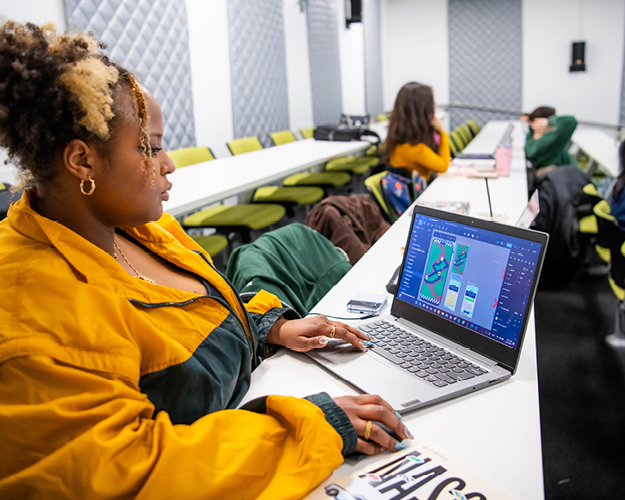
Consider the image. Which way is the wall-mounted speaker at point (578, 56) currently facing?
toward the camera

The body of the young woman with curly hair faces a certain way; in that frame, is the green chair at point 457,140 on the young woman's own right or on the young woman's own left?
on the young woman's own left

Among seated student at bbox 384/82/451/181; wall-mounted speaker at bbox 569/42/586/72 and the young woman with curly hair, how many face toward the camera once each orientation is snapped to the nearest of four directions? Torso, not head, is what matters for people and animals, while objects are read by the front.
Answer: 1

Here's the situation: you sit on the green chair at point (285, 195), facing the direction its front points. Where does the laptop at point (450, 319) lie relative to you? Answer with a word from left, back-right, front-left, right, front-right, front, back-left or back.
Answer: front-right

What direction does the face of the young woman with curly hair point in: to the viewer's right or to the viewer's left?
to the viewer's right

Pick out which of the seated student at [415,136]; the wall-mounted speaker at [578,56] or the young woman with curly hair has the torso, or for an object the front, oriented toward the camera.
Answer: the wall-mounted speaker

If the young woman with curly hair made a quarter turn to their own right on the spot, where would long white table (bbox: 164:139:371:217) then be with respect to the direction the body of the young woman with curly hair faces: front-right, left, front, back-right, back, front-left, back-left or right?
back

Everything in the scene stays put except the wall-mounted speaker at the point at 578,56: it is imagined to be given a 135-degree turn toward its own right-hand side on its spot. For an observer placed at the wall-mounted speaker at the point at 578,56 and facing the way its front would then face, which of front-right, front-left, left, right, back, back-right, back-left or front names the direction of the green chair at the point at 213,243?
back-left

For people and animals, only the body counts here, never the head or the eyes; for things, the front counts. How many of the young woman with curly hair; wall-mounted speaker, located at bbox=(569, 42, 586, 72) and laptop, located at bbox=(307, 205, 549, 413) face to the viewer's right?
1

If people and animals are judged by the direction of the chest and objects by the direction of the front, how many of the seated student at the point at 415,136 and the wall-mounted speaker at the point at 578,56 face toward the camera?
1

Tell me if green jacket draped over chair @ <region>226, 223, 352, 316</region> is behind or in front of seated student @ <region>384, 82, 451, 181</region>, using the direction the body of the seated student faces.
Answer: behind

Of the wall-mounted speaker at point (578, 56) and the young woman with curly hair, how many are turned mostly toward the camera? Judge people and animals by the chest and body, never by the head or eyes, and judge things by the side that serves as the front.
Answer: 1

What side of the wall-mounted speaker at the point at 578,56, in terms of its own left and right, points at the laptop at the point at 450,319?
front

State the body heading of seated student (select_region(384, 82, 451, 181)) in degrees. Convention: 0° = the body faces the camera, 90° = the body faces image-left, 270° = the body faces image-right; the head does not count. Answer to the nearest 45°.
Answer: approximately 225°

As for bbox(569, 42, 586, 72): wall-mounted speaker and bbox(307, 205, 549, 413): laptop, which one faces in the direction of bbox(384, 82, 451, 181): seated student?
the wall-mounted speaker

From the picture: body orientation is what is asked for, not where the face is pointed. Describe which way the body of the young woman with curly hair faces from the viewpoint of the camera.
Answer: to the viewer's right
